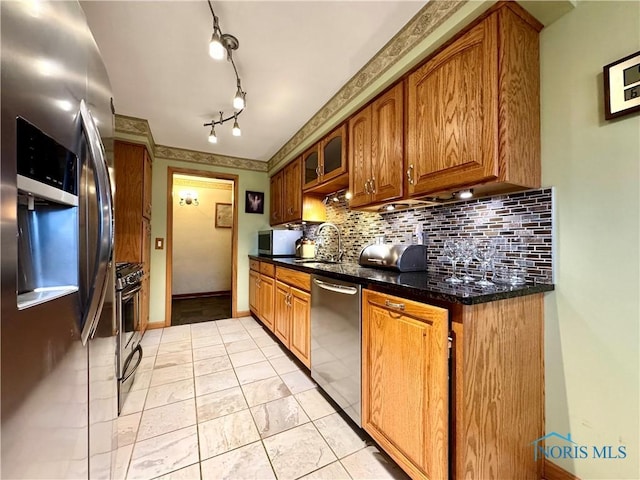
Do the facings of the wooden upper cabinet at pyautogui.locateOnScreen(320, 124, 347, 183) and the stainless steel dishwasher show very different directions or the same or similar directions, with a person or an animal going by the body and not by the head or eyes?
same or similar directions

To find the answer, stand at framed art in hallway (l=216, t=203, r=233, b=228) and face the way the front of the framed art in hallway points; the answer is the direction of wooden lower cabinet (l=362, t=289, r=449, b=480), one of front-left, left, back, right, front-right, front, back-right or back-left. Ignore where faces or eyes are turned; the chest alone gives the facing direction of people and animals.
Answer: front

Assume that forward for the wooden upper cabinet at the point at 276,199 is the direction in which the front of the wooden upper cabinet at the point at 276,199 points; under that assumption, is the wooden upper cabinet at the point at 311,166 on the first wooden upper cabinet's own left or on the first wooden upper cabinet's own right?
on the first wooden upper cabinet's own left

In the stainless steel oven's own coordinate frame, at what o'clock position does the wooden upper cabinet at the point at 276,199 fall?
The wooden upper cabinet is roughly at 11 o'clock from the stainless steel oven.

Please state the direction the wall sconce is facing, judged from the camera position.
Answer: facing the viewer

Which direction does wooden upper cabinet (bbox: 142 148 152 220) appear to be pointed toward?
to the viewer's right

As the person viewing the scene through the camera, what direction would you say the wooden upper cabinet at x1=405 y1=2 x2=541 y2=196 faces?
facing the viewer and to the left of the viewer

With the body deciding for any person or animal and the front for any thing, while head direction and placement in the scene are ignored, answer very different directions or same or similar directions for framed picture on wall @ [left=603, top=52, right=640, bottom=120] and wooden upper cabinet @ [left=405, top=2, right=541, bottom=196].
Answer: same or similar directions

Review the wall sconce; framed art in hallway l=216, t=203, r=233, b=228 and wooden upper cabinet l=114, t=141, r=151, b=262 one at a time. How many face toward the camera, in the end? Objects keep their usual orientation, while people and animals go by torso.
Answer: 2

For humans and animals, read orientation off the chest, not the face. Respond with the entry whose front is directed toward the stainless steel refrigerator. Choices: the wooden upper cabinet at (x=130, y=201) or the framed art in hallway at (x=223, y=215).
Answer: the framed art in hallway

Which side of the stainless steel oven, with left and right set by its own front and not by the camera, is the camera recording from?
right

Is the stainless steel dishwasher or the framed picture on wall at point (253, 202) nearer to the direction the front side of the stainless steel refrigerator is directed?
the stainless steel dishwasher

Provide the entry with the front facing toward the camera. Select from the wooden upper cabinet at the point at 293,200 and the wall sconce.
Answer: the wall sconce

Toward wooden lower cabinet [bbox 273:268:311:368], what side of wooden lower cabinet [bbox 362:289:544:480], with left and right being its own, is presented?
right

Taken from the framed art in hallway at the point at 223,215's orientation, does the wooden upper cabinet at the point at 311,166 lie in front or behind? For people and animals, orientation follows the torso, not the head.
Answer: in front

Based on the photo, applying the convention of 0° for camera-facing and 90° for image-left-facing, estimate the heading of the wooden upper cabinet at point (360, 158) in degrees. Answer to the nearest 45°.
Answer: approximately 45°

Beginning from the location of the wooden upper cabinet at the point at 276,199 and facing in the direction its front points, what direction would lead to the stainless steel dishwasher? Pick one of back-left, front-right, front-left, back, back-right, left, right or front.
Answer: left

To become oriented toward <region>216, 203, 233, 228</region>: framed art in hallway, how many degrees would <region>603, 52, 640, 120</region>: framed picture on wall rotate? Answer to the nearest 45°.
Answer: approximately 45° to its right
